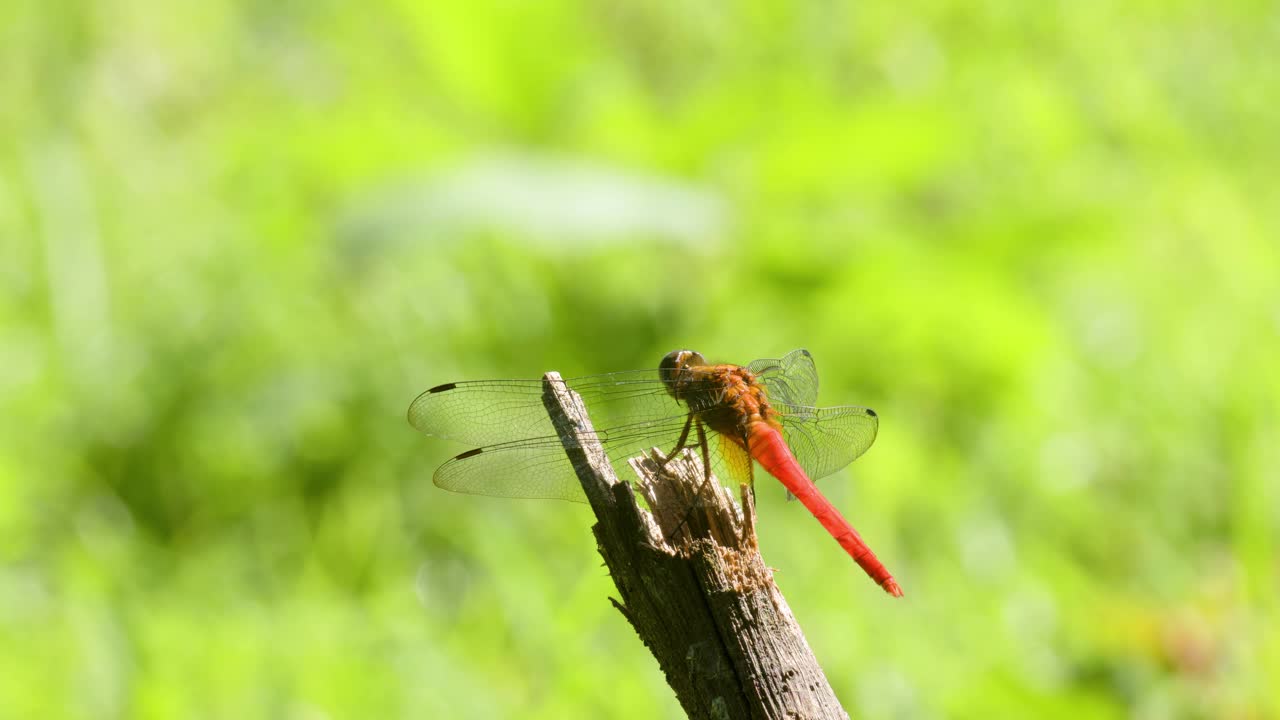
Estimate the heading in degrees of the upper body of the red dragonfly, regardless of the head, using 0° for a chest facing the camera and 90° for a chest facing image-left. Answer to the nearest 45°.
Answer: approximately 135°
